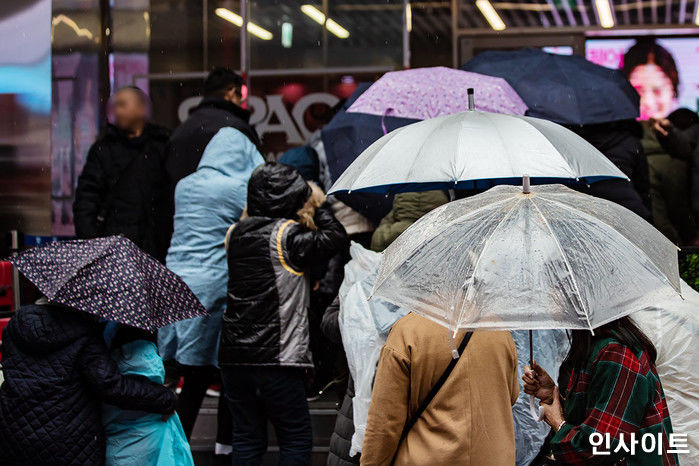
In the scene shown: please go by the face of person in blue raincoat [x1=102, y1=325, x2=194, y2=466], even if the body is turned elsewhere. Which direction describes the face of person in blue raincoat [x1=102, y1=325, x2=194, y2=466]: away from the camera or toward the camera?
away from the camera

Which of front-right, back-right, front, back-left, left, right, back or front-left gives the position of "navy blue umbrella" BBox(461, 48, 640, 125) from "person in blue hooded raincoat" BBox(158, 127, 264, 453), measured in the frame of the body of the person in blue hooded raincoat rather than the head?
front-right

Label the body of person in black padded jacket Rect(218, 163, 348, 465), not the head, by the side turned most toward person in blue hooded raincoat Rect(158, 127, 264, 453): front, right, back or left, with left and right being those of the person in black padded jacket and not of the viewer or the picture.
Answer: left

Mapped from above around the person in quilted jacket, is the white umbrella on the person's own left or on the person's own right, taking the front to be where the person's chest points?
on the person's own right

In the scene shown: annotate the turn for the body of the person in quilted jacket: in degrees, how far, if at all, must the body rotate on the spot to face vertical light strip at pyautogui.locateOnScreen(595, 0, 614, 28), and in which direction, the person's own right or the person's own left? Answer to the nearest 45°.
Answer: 0° — they already face it

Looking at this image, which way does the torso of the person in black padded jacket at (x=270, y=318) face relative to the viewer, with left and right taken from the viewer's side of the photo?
facing away from the viewer and to the right of the viewer

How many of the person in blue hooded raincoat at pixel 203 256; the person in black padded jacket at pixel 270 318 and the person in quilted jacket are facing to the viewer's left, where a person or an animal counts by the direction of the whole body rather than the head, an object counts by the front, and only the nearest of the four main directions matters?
0

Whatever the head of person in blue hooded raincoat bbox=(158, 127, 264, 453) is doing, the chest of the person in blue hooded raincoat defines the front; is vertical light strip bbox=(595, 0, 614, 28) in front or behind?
in front

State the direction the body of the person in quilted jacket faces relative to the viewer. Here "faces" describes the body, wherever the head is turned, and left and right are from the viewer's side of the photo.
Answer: facing away from the viewer and to the right of the viewer

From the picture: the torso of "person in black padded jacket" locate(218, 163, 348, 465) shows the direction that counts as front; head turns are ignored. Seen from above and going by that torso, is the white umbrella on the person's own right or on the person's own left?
on the person's own right

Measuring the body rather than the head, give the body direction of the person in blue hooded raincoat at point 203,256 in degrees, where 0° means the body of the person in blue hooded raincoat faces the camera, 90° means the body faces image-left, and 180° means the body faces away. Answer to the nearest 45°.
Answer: approximately 225°

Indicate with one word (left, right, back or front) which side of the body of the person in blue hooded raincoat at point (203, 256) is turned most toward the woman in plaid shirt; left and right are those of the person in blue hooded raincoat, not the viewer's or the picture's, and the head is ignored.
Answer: right

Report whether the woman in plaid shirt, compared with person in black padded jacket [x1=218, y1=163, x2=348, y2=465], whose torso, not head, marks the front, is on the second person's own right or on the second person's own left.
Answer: on the second person's own right

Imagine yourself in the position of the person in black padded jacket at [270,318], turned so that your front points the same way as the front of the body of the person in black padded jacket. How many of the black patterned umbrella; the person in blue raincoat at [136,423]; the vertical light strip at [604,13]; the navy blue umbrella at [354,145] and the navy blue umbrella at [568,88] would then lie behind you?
2
